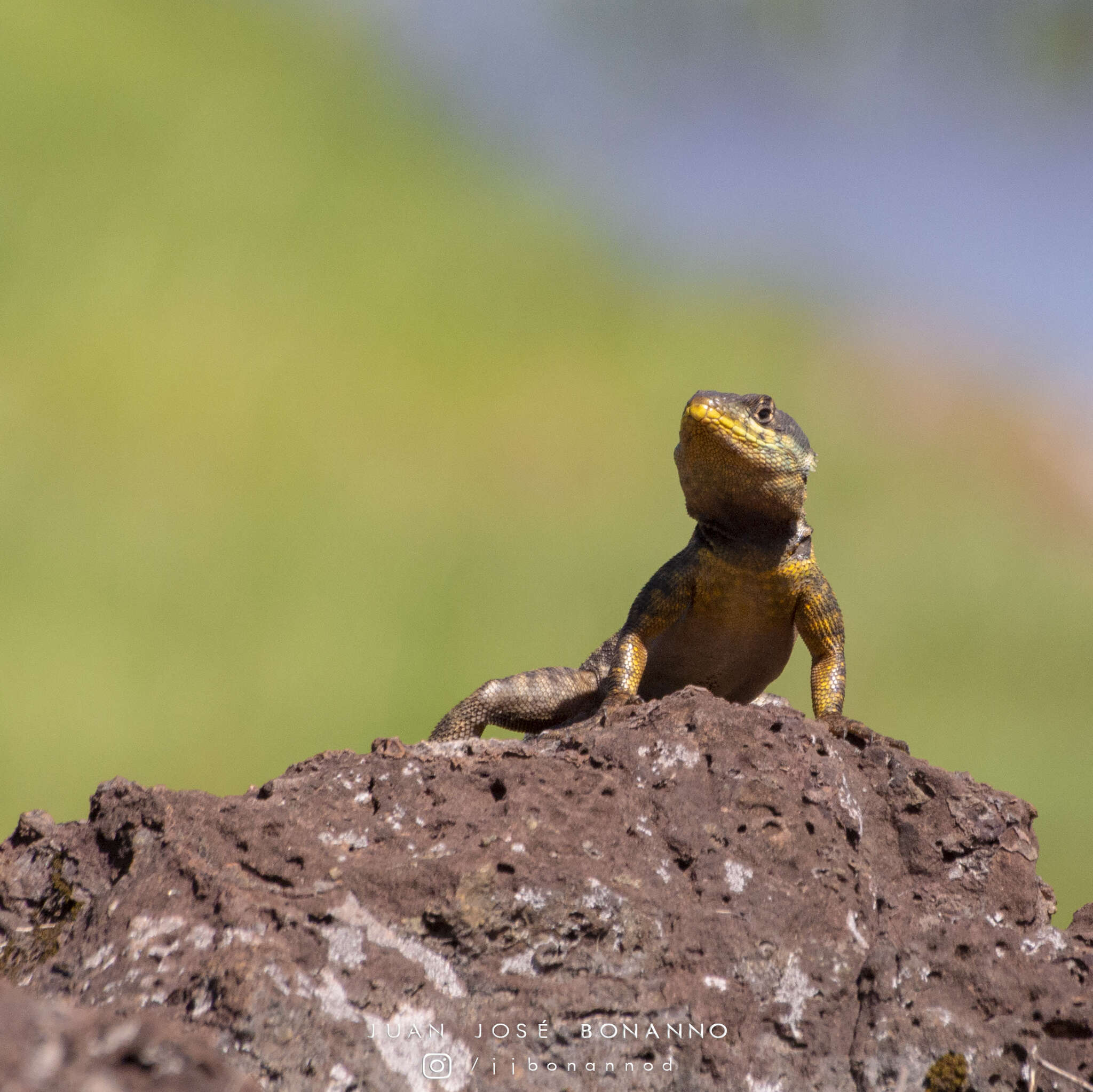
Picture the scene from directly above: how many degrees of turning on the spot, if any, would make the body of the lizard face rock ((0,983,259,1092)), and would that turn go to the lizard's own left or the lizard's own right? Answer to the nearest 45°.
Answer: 0° — it already faces it

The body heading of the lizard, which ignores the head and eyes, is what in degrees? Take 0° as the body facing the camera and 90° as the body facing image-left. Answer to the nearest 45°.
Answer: approximately 0°
